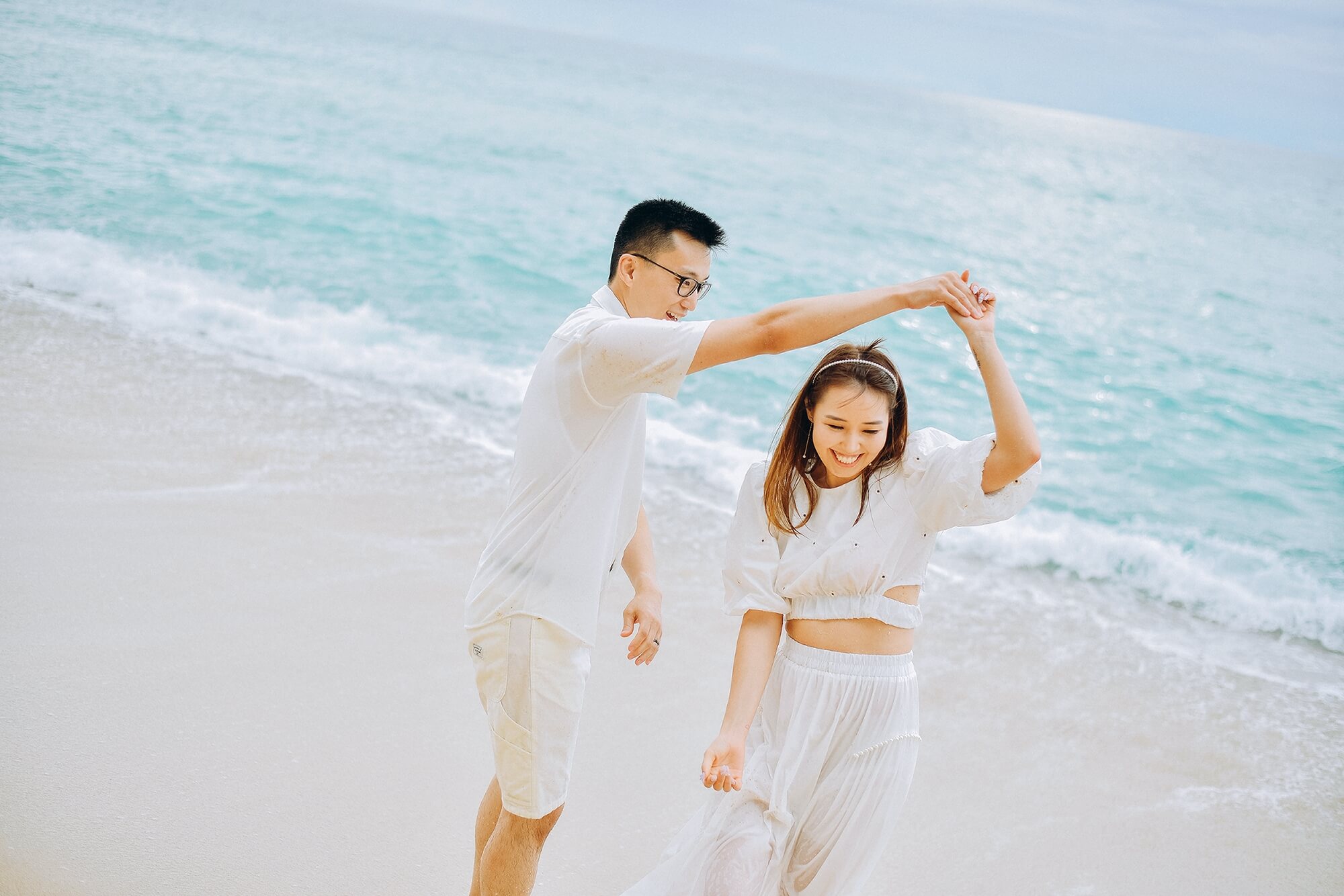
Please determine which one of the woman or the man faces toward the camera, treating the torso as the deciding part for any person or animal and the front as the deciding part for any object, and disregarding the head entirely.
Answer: the woman

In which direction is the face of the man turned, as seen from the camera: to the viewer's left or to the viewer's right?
to the viewer's right

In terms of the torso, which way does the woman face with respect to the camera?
toward the camera

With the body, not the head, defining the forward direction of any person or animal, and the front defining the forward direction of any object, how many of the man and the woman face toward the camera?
1

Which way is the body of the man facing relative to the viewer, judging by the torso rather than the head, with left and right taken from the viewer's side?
facing to the right of the viewer

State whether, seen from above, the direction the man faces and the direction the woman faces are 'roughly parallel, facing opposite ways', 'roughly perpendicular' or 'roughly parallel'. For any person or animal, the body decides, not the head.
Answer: roughly perpendicular
